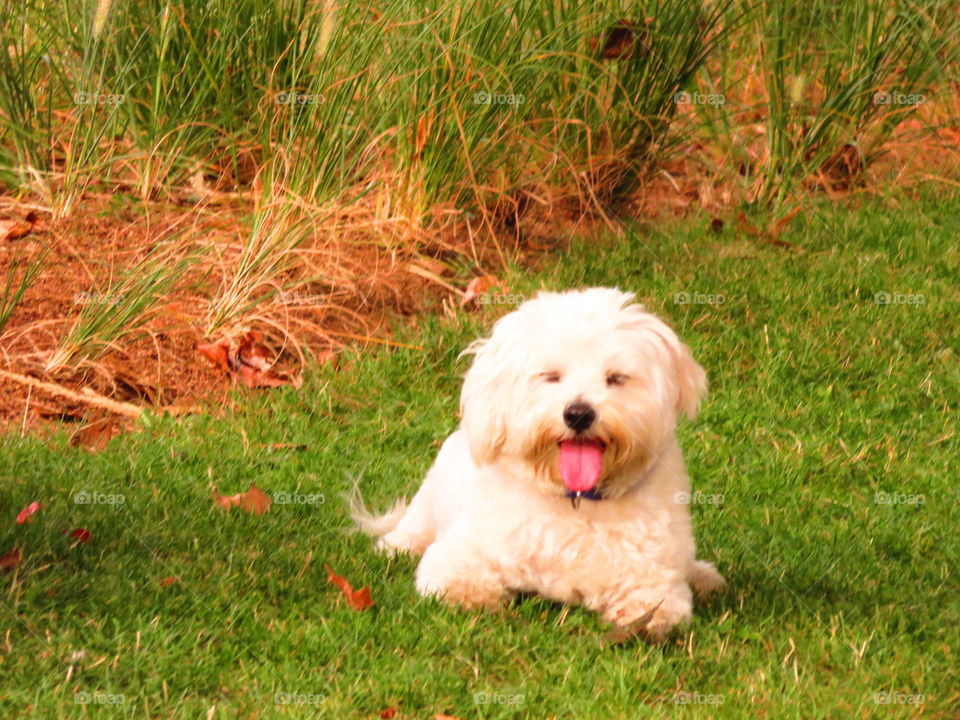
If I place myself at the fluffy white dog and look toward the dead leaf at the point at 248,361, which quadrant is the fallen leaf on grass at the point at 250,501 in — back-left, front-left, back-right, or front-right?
front-left

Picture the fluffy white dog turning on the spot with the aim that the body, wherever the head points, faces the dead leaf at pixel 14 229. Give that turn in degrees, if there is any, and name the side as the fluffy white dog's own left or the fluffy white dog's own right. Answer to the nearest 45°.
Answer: approximately 135° to the fluffy white dog's own right

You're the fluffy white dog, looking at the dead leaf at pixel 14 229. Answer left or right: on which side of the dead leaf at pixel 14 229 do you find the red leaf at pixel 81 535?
left

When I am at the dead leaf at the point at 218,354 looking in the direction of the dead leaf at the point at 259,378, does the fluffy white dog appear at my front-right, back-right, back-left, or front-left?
front-right

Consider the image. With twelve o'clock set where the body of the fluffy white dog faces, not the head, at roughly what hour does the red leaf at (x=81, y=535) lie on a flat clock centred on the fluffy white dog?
The red leaf is roughly at 3 o'clock from the fluffy white dog.

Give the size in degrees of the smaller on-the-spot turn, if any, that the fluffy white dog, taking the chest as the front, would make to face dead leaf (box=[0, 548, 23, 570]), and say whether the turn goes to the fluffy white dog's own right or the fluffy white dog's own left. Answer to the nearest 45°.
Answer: approximately 90° to the fluffy white dog's own right

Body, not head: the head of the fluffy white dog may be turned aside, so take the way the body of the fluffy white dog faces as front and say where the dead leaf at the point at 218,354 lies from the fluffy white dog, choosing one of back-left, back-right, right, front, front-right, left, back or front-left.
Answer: back-right

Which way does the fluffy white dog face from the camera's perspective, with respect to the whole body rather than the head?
toward the camera

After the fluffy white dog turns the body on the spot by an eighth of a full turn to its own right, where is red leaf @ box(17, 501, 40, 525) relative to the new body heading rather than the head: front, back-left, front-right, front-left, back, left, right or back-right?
front-right

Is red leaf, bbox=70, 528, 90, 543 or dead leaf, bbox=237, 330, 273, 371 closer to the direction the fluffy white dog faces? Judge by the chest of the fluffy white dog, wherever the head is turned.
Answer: the red leaf

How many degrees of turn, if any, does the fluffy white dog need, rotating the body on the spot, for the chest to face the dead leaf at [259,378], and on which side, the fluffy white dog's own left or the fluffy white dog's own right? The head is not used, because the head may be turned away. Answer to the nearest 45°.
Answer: approximately 135° to the fluffy white dog's own right
